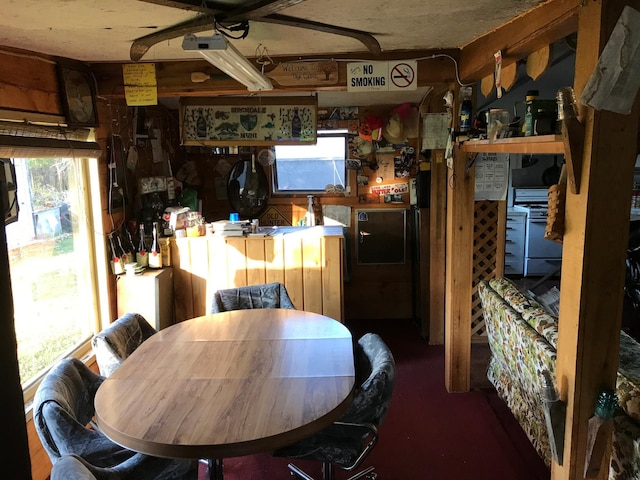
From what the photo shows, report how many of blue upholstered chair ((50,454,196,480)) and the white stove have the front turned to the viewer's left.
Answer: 0

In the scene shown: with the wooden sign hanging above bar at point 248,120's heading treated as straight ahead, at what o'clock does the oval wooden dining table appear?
The oval wooden dining table is roughly at 12 o'clock from the wooden sign hanging above bar.

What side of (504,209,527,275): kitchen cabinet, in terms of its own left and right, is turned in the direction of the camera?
front

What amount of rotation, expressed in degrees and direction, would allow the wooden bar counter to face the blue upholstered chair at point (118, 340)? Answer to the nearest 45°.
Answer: approximately 45° to its right

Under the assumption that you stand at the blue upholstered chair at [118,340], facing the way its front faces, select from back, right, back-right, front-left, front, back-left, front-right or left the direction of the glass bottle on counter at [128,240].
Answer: back-left

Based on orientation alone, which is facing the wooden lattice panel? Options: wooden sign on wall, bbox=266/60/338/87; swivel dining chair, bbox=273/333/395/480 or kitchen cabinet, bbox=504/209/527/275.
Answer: the kitchen cabinet

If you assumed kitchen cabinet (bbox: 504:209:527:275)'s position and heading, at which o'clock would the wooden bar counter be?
The wooden bar counter is roughly at 1 o'clock from the kitchen cabinet.

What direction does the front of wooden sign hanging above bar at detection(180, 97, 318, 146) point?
toward the camera

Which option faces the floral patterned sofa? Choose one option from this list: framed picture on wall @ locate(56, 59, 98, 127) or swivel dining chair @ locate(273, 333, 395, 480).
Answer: the framed picture on wall

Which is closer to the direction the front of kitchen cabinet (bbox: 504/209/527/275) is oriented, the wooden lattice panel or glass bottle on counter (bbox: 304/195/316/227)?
the wooden lattice panel

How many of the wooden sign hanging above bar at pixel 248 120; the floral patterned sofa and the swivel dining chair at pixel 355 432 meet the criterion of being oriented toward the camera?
1

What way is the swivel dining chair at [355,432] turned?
to the viewer's left

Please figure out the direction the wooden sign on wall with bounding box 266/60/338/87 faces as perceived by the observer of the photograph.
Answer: facing the viewer

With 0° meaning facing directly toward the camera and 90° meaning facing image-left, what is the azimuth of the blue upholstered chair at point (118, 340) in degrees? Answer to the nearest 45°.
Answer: approximately 315°

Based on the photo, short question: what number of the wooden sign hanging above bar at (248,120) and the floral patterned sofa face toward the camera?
1

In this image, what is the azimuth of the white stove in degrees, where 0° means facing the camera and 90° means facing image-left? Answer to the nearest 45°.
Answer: approximately 0°

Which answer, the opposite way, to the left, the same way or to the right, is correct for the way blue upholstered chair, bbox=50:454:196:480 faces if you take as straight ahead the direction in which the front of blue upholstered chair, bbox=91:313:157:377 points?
to the left

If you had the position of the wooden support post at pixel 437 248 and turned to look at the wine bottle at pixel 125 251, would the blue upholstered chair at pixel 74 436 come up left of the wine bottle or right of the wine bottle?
left
